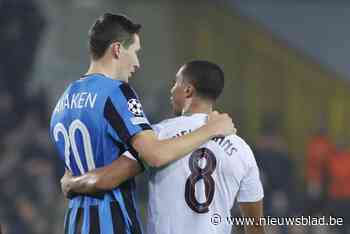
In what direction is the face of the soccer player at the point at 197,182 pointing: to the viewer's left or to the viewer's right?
to the viewer's left

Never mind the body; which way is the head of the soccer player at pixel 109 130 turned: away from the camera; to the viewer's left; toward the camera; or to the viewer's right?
to the viewer's right

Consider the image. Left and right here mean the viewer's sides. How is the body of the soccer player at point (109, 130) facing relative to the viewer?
facing away from the viewer and to the right of the viewer
